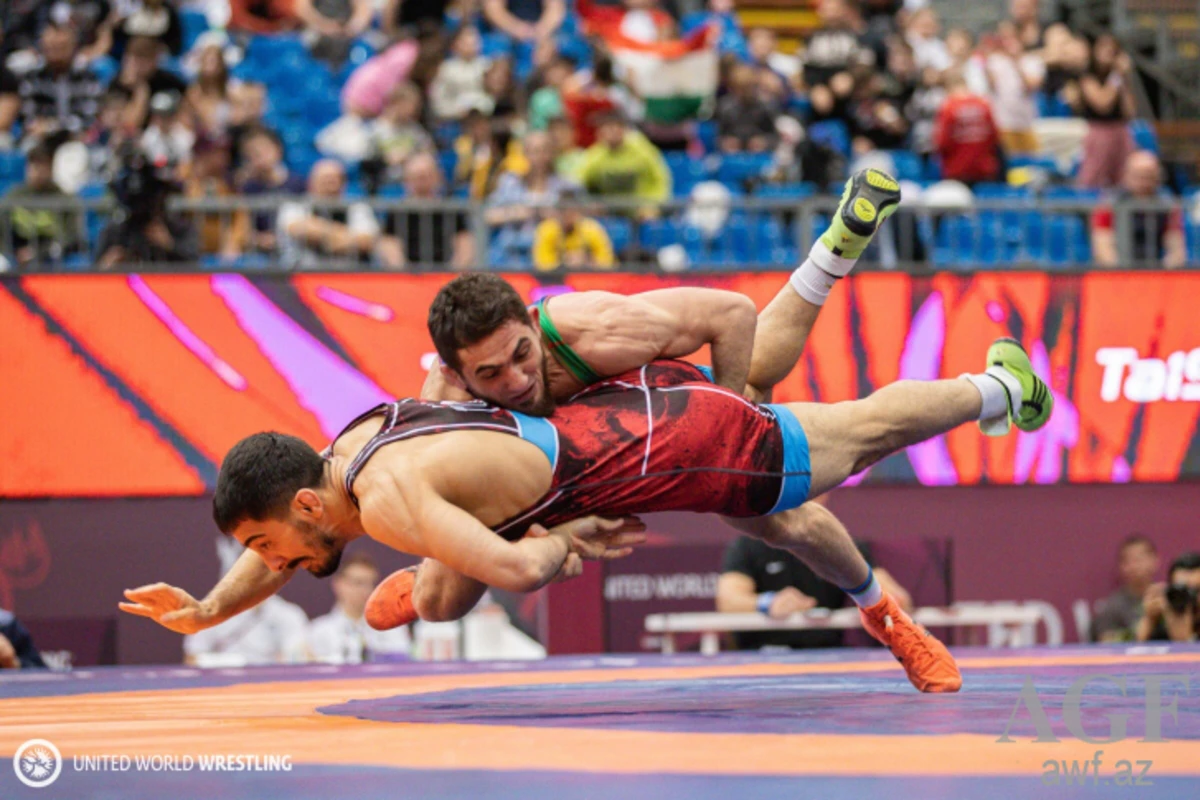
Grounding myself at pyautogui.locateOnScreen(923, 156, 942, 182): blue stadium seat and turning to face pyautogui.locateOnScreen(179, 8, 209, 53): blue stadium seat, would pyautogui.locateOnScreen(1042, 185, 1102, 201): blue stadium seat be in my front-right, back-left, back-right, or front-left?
back-left

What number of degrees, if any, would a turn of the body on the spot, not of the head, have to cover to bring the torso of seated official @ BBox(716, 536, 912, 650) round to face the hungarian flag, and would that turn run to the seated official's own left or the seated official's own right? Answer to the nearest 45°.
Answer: approximately 180°

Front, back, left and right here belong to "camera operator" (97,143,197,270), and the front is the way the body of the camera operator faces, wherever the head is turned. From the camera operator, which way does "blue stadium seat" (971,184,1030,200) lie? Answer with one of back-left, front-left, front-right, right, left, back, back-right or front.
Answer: left

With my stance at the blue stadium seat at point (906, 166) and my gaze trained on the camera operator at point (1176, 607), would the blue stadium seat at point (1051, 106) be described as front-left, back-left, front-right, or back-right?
back-left

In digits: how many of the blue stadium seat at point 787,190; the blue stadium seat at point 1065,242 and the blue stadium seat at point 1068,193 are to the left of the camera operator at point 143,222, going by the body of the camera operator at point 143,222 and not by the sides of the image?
3

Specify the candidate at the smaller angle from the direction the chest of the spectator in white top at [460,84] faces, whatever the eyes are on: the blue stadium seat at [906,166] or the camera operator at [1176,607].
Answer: the camera operator

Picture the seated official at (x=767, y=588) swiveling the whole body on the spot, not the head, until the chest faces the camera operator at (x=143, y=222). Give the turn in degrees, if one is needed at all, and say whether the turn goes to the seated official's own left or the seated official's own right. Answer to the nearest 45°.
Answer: approximately 90° to the seated official's own right

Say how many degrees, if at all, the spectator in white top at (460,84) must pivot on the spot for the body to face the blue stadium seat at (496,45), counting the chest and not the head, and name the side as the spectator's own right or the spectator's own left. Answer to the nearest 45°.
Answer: approximately 180°

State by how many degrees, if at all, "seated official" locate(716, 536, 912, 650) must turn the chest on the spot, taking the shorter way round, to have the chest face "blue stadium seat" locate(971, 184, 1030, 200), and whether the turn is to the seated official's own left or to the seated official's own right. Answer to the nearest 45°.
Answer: approximately 135° to the seated official's own left

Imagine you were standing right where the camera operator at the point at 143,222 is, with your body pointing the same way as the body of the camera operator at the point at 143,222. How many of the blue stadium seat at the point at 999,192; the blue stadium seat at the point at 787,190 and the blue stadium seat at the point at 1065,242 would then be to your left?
3

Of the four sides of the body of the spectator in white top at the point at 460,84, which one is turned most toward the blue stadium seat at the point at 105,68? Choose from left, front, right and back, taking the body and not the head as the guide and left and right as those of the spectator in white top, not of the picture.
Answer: right
